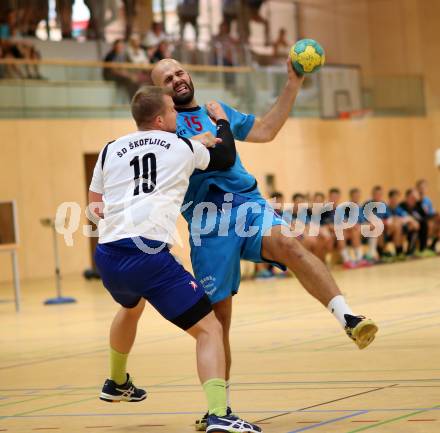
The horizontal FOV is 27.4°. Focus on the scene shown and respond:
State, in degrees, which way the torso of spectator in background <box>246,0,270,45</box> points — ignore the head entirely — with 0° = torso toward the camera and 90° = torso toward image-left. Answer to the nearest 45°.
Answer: approximately 0°

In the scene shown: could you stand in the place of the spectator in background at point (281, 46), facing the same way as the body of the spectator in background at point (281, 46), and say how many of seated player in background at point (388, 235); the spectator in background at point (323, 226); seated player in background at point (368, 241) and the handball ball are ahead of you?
4

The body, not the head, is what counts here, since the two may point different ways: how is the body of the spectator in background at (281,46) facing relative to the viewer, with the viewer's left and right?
facing the viewer

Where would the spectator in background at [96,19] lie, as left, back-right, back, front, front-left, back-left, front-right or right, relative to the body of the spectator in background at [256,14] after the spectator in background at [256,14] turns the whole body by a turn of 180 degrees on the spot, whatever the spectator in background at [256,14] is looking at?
back-left

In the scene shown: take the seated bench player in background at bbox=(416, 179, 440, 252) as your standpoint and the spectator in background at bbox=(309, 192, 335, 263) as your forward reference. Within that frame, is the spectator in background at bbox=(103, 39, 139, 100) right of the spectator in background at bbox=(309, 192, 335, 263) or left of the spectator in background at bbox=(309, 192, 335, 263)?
right

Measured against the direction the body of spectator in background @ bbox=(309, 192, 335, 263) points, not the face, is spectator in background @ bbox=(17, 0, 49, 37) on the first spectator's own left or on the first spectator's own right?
on the first spectator's own right

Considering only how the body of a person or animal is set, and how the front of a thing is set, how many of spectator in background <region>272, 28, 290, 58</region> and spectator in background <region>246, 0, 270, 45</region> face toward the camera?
2

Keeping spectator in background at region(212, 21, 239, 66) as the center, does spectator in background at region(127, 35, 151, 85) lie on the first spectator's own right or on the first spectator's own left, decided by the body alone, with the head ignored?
on the first spectator's own right

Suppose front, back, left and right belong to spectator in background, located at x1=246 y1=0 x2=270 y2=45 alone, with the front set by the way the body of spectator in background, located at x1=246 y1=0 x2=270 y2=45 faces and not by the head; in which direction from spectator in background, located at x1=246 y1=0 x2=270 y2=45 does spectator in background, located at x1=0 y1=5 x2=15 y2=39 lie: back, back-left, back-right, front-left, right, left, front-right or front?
front-right

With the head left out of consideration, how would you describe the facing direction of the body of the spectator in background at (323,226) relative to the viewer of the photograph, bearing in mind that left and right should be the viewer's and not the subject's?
facing the viewer and to the left of the viewer

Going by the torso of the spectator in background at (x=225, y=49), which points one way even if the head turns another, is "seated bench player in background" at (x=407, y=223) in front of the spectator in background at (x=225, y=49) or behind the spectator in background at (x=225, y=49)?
in front

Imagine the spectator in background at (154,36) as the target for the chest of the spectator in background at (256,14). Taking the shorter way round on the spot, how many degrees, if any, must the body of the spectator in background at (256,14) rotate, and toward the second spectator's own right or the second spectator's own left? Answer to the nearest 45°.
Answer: approximately 45° to the second spectator's own right

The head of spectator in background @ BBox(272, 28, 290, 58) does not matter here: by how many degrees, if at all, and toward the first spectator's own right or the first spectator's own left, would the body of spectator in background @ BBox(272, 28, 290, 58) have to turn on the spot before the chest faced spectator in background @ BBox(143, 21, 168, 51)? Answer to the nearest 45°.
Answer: approximately 45° to the first spectator's own right

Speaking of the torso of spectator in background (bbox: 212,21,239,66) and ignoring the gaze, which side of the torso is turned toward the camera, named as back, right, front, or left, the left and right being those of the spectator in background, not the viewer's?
front
